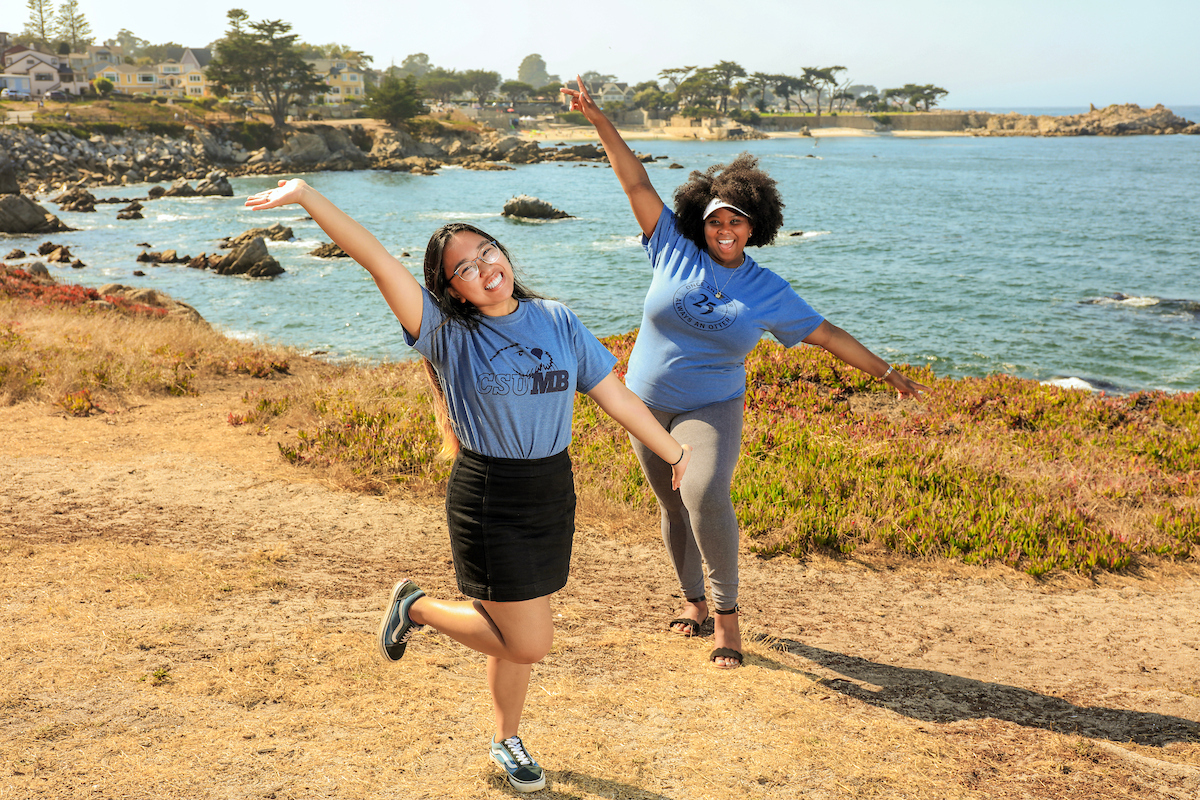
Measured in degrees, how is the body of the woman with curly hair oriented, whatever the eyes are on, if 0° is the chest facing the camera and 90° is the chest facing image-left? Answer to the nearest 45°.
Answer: approximately 0°

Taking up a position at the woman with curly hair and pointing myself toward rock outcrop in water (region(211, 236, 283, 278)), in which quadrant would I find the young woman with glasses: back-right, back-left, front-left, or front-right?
back-left

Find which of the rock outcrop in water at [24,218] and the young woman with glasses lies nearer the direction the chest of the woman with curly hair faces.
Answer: the young woman with glasses

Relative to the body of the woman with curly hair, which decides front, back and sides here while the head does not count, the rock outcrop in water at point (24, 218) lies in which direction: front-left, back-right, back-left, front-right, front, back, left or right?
back-right

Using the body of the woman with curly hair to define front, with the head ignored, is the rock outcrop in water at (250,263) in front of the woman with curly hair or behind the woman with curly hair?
behind

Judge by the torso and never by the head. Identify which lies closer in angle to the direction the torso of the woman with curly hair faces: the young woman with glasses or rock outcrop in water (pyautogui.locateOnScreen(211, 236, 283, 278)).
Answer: the young woman with glasses
